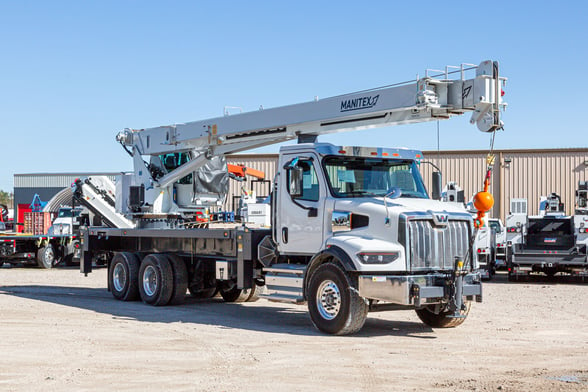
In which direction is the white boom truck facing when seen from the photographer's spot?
facing the viewer and to the right of the viewer

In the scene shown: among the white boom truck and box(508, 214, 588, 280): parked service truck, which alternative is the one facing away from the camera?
the parked service truck

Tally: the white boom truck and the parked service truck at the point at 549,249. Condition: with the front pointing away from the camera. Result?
1

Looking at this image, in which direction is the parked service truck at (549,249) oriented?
away from the camera

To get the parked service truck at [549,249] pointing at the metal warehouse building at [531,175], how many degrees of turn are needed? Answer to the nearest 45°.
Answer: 0° — it already faces it

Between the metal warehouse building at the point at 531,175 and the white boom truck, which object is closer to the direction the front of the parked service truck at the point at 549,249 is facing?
the metal warehouse building

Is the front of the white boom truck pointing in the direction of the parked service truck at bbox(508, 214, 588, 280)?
no

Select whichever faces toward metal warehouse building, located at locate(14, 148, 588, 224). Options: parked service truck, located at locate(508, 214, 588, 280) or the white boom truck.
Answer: the parked service truck
